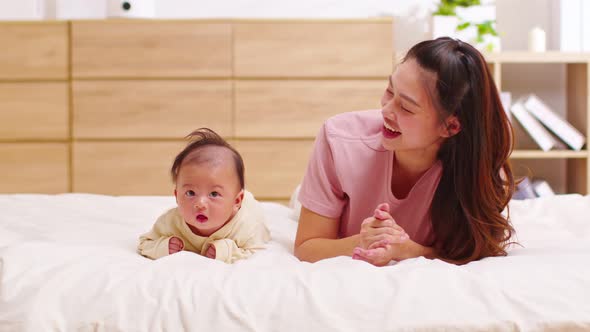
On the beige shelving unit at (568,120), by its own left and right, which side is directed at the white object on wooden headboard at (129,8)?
right

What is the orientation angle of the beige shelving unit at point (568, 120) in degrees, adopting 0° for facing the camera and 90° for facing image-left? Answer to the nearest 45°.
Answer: approximately 0°

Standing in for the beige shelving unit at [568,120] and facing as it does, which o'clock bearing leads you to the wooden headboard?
The wooden headboard is roughly at 2 o'clock from the beige shelving unit.

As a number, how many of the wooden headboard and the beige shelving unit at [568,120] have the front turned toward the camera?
2

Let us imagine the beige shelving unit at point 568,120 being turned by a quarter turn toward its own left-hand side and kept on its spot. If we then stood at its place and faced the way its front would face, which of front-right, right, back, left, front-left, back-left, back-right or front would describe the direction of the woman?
right

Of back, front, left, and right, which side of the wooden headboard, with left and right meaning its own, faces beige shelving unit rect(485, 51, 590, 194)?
left

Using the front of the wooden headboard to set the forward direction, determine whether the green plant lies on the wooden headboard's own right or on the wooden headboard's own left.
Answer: on the wooden headboard's own left

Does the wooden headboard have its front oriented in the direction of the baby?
yes

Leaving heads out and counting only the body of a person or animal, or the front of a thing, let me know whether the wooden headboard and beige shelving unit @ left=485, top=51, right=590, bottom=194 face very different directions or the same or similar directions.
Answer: same or similar directions
